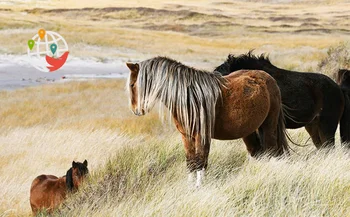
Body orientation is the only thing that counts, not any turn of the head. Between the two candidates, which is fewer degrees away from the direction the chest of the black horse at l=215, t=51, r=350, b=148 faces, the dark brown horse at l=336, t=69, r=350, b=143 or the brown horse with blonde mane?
the brown horse with blonde mane

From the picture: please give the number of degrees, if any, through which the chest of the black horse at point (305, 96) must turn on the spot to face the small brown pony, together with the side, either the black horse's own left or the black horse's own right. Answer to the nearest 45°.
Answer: approximately 45° to the black horse's own left

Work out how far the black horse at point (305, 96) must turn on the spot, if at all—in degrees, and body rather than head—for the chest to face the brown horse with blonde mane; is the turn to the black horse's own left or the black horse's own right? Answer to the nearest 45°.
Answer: approximately 45° to the black horse's own left

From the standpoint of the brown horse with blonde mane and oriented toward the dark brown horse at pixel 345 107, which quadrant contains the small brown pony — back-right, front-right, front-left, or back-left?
back-left

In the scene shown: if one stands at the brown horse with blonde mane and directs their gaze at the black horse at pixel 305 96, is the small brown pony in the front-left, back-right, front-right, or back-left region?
back-left

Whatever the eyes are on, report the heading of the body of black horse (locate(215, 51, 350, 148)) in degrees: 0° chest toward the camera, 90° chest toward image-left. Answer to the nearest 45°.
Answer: approximately 90°

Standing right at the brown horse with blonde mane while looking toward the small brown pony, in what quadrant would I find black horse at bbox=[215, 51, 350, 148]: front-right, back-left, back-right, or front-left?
back-right

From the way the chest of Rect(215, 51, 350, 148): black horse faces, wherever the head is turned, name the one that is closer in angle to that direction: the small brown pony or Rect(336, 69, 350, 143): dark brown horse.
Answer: the small brown pony
